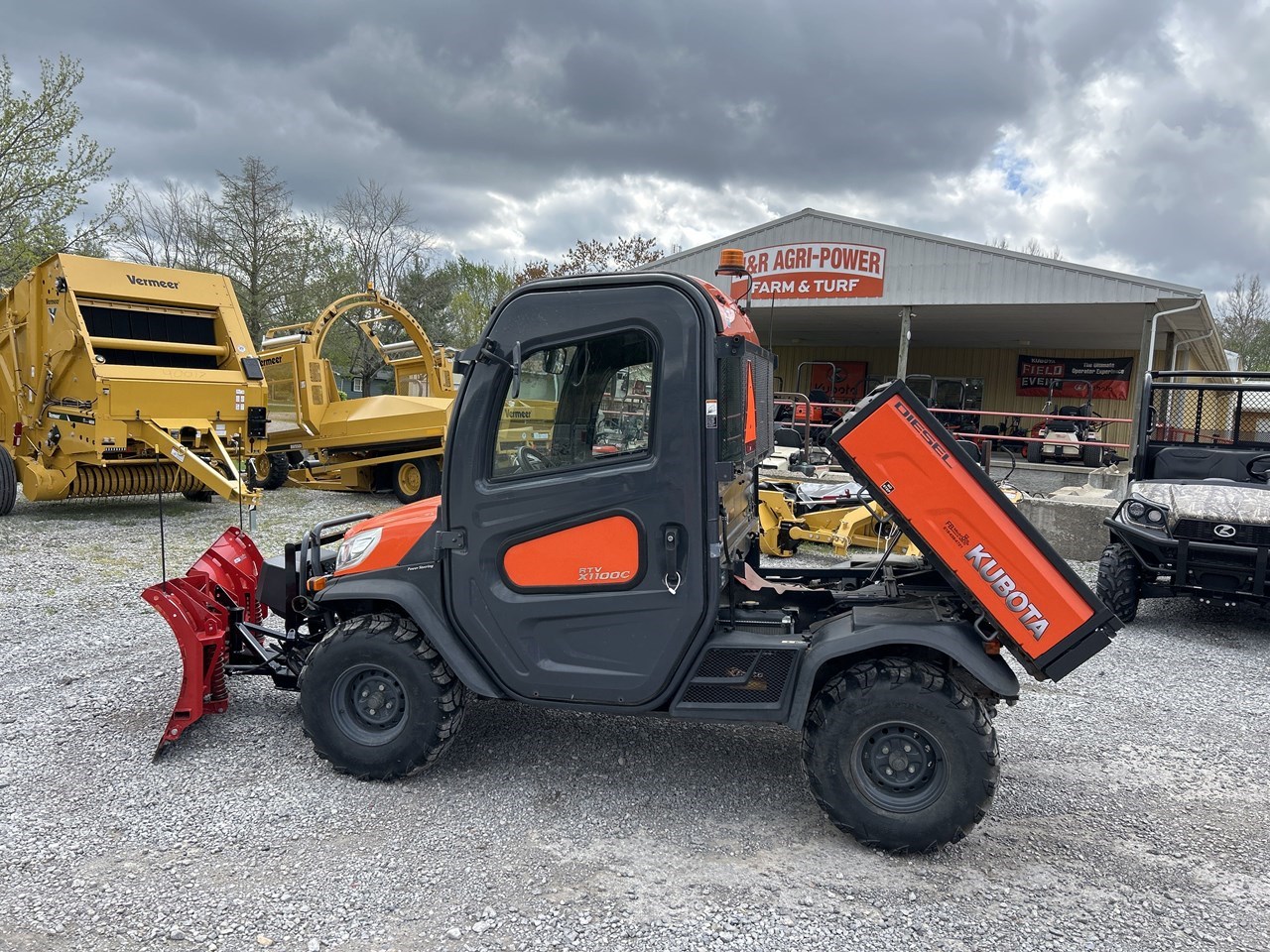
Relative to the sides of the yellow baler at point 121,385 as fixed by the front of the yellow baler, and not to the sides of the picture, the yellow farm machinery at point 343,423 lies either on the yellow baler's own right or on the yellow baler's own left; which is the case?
on the yellow baler's own left

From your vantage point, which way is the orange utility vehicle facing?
to the viewer's left

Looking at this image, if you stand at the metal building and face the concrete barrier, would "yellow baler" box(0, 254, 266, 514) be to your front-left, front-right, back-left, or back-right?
front-right

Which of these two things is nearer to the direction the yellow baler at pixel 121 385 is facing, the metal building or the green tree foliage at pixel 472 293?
the metal building

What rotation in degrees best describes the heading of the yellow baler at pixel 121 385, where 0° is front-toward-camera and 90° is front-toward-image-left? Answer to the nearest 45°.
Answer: approximately 315°

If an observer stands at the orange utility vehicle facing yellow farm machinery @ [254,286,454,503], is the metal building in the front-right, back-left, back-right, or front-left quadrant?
front-right

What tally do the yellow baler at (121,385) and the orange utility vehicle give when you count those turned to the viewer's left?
1

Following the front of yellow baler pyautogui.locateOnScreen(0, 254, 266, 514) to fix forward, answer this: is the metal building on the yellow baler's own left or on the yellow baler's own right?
on the yellow baler's own left

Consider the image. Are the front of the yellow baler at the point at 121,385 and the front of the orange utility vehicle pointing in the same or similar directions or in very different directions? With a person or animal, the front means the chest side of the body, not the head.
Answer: very different directions

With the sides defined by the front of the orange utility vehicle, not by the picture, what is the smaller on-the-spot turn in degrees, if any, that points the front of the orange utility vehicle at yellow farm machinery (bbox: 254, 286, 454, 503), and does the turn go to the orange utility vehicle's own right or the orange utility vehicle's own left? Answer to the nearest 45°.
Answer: approximately 45° to the orange utility vehicle's own right

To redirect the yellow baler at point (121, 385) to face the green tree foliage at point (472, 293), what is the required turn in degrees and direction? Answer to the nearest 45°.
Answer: approximately 90° to its left

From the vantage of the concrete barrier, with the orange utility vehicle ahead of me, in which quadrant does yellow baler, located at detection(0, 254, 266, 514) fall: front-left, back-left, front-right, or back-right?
front-right
